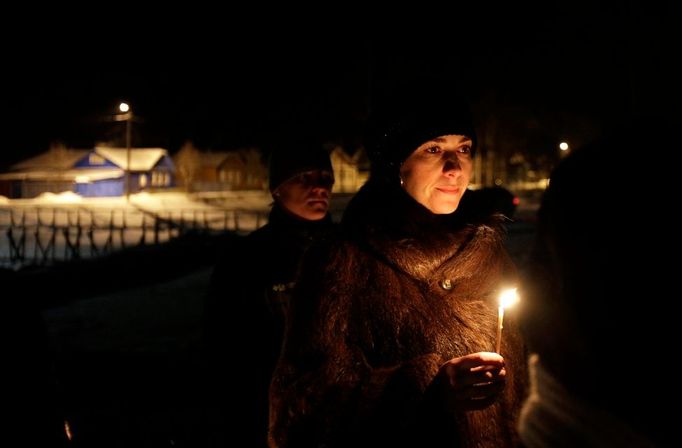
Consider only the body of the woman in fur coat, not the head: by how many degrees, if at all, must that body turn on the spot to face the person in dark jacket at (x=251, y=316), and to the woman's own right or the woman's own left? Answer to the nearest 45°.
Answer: approximately 180°

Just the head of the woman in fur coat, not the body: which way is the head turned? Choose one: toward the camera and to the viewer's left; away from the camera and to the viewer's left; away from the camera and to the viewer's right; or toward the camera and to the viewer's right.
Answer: toward the camera and to the viewer's right

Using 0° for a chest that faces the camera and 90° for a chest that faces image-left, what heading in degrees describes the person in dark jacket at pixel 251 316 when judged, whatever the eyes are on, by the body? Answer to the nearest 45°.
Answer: approximately 315°

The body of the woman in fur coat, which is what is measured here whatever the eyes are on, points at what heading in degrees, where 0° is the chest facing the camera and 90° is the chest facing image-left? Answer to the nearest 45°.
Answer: approximately 315°
